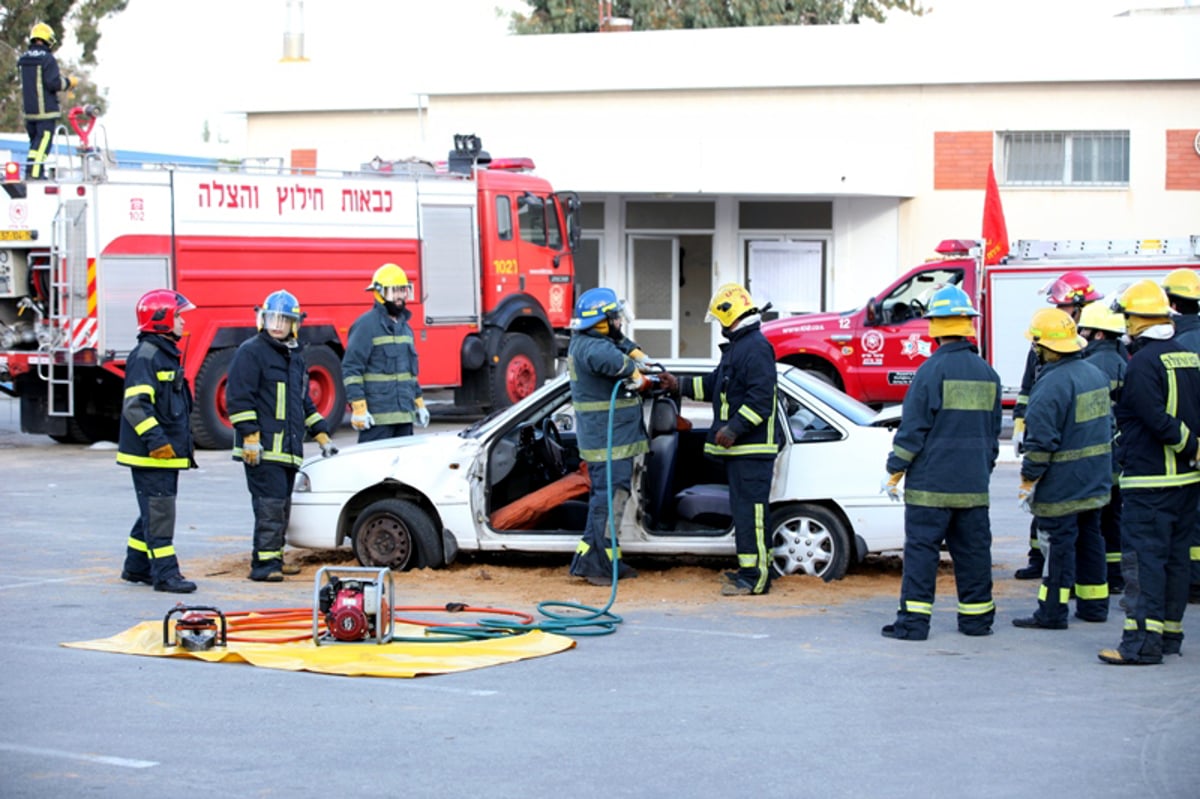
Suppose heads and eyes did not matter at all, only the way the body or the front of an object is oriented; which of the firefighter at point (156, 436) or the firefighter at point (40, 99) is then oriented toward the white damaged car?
the firefighter at point (156, 436)

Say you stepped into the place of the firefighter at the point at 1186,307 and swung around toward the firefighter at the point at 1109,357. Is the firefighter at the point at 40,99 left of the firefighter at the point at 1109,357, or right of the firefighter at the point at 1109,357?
right

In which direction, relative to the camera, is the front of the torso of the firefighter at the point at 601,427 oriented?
to the viewer's right

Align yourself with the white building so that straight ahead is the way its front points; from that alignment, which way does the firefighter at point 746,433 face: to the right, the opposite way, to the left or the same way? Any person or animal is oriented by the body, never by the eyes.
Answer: to the right

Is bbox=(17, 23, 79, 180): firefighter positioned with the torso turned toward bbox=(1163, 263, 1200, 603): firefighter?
no

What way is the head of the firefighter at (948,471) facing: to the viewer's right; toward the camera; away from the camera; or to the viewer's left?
away from the camera

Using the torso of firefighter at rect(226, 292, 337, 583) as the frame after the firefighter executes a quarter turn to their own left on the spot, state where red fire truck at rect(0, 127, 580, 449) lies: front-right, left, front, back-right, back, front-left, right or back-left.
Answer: front-left

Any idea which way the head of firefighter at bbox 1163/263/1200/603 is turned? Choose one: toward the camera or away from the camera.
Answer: away from the camera

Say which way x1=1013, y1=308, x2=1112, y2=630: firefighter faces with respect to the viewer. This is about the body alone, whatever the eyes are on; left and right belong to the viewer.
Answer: facing away from the viewer and to the left of the viewer

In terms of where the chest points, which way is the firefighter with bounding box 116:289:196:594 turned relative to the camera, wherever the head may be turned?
to the viewer's right

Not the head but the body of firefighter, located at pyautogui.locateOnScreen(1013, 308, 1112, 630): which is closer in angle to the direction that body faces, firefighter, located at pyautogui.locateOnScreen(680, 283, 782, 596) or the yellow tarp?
the firefighter

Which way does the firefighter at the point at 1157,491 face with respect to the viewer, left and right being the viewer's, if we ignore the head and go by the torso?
facing away from the viewer and to the left of the viewer

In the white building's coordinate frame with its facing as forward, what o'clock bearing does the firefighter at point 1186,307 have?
The firefighter is roughly at 12 o'clock from the white building.

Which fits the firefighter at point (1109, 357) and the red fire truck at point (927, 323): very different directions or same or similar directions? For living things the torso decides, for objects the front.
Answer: same or similar directions

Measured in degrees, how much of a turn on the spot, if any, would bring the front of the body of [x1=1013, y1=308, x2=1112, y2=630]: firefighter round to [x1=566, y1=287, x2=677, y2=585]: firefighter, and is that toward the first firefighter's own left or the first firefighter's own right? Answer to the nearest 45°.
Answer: approximately 45° to the first firefighter's own left

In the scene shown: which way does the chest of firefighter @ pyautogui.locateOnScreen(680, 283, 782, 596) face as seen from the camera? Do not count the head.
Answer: to the viewer's left

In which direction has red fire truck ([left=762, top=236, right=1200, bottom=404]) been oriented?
to the viewer's left

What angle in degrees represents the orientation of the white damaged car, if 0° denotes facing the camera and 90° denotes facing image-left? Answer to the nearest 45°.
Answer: approximately 90°
